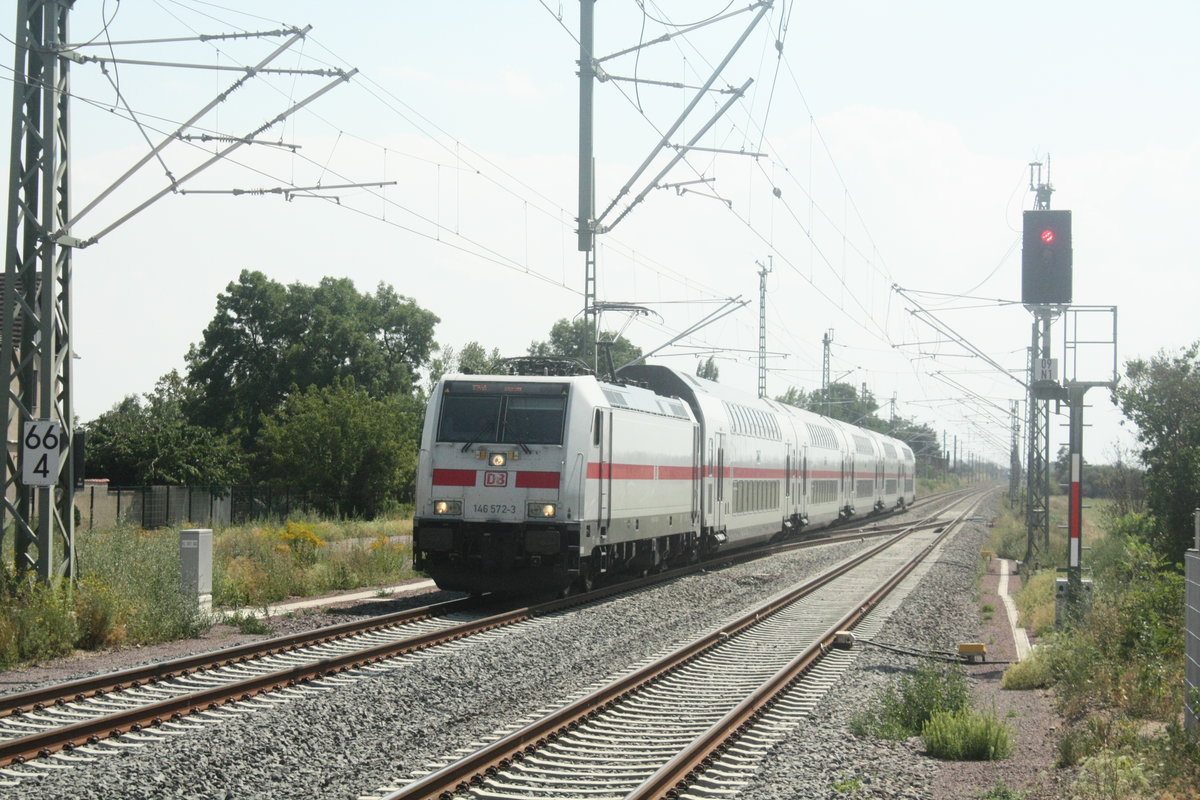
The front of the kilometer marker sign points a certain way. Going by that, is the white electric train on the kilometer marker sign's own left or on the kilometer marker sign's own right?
on the kilometer marker sign's own left

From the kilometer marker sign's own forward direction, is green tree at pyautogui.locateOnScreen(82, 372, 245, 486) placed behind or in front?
behind

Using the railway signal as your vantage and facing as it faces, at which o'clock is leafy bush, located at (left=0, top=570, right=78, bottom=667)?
The leafy bush is roughly at 2 o'clock from the railway signal.

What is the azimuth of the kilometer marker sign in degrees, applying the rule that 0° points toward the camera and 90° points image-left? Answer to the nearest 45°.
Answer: approximately 0°

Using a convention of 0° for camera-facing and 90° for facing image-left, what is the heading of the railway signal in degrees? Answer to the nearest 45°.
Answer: approximately 0°

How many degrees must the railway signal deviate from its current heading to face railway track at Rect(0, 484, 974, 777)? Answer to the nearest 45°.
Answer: approximately 45° to its right

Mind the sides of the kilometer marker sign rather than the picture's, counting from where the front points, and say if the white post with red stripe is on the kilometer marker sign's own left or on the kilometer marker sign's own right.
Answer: on the kilometer marker sign's own left

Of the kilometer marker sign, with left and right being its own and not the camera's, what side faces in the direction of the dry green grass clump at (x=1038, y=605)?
left

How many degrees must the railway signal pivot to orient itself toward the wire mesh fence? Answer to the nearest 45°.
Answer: approximately 135° to its right

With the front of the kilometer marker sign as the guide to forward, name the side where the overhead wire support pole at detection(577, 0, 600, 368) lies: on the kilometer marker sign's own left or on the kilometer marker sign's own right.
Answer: on the kilometer marker sign's own left

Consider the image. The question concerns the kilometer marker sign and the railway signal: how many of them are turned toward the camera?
2
